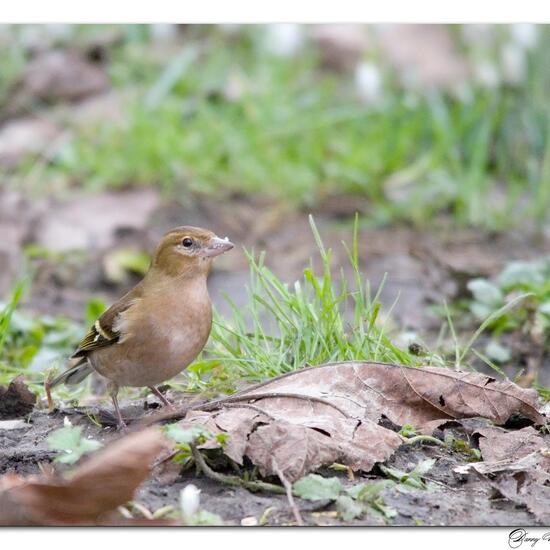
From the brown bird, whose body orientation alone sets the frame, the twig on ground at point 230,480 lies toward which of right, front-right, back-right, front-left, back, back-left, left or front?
front-right

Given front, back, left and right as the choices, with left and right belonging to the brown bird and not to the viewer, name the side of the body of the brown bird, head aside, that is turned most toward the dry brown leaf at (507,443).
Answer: front

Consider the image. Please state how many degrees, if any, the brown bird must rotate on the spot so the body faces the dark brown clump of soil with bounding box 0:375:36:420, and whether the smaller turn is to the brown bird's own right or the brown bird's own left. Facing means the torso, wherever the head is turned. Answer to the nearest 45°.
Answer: approximately 135° to the brown bird's own right

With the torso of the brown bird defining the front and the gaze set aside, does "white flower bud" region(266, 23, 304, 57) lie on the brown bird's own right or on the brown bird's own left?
on the brown bird's own left

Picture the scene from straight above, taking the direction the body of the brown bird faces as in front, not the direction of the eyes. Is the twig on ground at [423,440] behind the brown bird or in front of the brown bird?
in front

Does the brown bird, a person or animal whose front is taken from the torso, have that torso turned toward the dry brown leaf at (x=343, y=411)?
yes

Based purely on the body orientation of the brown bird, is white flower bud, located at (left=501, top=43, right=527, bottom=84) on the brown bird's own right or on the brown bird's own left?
on the brown bird's own left

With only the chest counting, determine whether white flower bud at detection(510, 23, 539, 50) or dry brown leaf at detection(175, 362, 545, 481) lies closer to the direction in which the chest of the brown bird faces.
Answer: the dry brown leaf

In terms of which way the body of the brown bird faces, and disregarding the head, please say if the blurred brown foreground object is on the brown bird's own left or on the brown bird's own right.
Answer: on the brown bird's own right

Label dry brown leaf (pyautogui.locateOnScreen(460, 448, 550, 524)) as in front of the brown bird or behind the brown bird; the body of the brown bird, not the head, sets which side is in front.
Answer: in front

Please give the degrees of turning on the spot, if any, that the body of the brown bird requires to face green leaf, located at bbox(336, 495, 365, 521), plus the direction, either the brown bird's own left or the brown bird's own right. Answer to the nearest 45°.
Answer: approximately 45° to the brown bird's own right

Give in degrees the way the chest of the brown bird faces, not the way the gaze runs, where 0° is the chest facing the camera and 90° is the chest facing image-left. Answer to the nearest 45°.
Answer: approximately 315°

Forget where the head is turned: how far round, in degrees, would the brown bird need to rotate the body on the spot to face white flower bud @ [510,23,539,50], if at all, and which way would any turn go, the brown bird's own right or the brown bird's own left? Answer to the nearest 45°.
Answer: approximately 90° to the brown bird's own left
